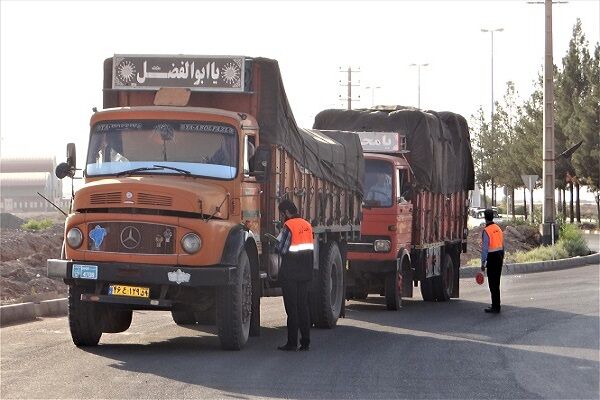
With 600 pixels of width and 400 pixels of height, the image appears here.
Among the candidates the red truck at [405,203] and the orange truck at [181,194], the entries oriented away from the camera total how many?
0

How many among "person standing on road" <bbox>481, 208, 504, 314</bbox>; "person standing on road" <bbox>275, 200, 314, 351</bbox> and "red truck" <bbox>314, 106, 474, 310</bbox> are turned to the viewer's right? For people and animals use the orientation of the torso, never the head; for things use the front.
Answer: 0

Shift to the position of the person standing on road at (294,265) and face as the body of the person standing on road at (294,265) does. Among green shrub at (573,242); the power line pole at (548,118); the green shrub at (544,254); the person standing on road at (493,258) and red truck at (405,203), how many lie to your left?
0

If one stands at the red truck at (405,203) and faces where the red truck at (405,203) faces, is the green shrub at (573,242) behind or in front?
behind

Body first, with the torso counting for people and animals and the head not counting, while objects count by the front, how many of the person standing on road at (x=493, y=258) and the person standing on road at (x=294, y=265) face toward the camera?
0

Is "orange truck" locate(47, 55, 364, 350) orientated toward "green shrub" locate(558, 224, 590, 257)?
no

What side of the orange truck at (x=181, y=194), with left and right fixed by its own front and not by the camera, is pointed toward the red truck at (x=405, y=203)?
back

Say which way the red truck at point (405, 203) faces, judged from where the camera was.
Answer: facing the viewer and to the left of the viewer

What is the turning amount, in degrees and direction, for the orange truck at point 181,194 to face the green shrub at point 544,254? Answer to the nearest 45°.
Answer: approximately 180°

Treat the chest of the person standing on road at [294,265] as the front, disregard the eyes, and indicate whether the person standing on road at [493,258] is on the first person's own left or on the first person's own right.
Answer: on the first person's own right

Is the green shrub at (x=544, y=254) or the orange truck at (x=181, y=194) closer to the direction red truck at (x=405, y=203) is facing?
the orange truck

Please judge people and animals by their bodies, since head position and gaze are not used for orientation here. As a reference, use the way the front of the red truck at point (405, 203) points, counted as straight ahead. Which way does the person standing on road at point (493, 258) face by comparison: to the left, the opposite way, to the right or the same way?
to the right

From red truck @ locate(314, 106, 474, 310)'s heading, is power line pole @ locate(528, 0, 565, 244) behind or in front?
behind

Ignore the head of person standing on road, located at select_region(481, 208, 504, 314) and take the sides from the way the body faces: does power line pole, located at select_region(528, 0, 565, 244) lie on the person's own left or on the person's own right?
on the person's own right

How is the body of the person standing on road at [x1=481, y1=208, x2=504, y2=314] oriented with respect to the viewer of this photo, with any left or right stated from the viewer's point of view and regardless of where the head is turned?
facing away from the viewer and to the left of the viewer

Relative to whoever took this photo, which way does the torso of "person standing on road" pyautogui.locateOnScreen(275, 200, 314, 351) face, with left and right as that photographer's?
facing away from the viewer and to the left of the viewer

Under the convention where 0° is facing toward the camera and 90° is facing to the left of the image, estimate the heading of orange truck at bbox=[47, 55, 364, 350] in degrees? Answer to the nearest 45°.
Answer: approximately 45°
